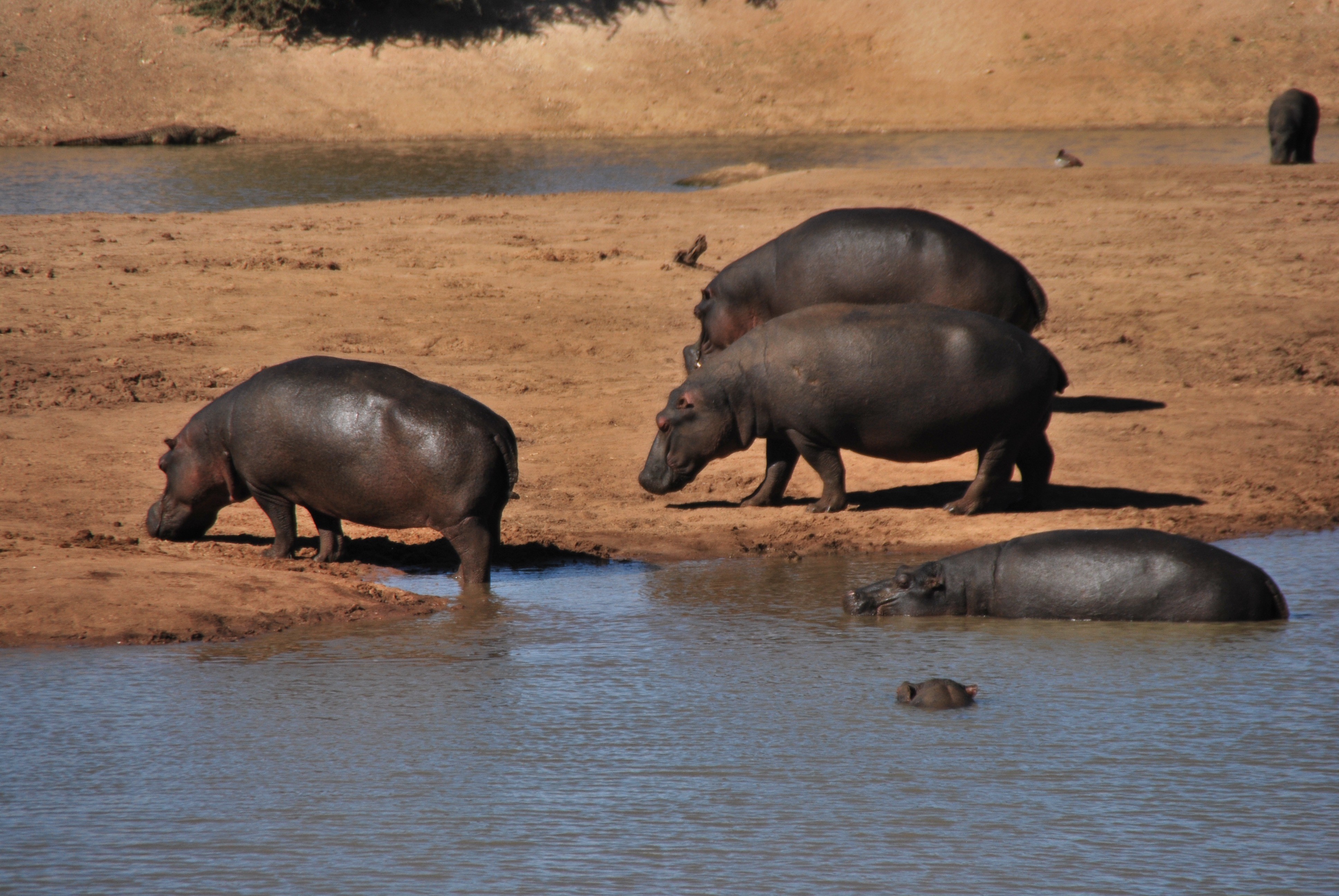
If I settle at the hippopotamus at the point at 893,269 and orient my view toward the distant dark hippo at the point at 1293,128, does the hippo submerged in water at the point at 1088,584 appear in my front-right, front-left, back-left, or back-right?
back-right

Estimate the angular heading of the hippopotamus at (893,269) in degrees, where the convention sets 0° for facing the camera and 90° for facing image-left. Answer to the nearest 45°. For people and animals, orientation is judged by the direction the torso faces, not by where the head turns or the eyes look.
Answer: approximately 90°

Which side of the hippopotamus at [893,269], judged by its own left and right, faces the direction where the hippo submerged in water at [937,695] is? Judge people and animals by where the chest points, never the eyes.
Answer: left

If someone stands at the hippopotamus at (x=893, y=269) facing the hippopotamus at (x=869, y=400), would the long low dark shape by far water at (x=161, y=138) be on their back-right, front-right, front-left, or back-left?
back-right

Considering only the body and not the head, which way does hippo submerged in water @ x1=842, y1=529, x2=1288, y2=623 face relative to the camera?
to the viewer's left

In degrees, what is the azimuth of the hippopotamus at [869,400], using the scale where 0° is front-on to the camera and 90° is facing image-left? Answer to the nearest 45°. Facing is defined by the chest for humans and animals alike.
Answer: approximately 90°

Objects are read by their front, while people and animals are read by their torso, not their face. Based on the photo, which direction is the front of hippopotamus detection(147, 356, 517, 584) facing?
to the viewer's left
